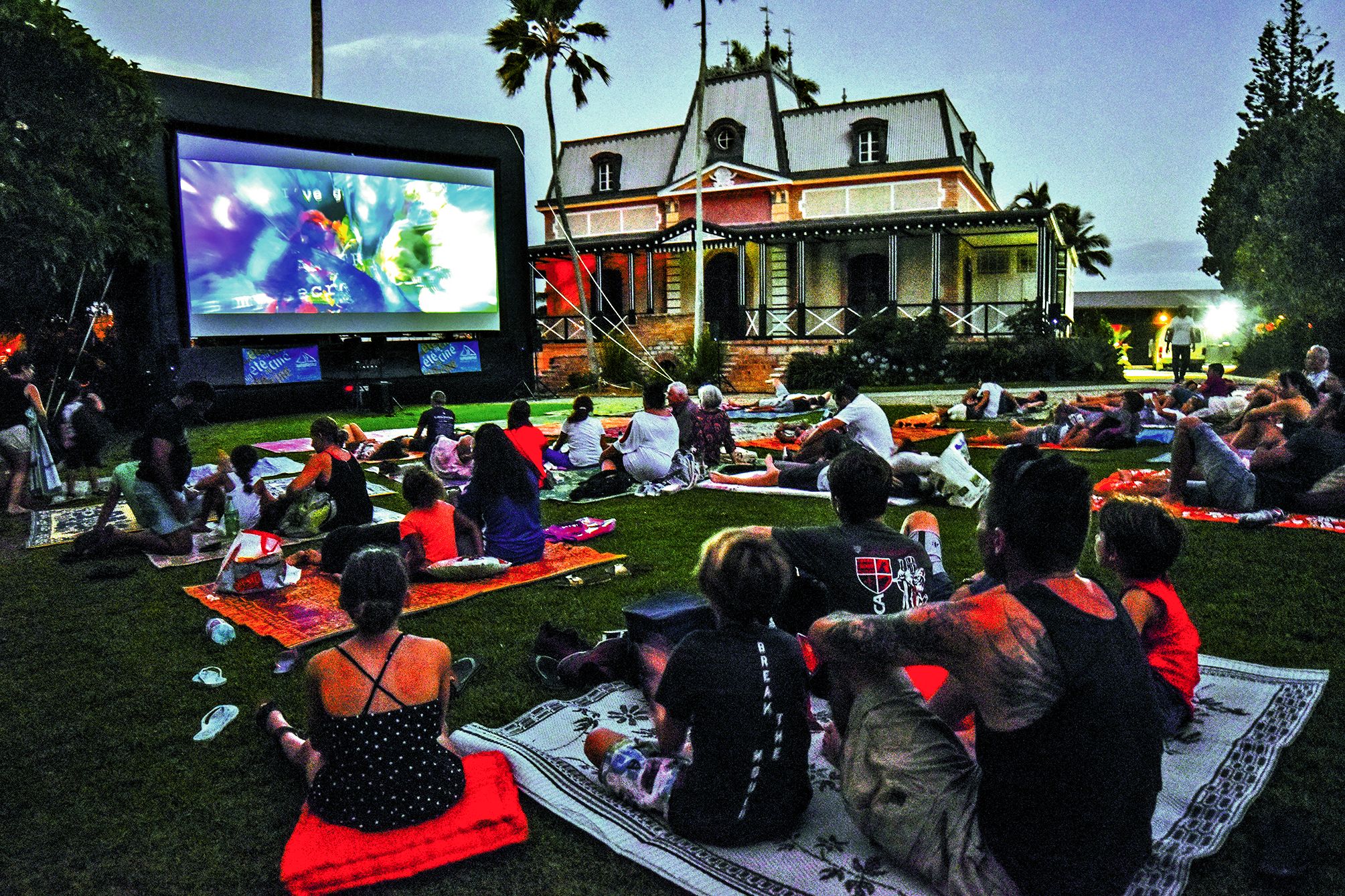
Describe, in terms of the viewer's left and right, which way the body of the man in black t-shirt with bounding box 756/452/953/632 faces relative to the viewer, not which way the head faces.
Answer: facing away from the viewer and to the left of the viewer

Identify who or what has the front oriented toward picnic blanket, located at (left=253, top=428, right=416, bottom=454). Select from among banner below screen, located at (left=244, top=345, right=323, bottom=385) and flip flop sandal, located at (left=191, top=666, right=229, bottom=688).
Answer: the banner below screen

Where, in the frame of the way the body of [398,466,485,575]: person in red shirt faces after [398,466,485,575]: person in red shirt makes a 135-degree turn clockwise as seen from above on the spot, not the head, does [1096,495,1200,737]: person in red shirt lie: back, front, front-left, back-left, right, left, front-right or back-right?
front-right

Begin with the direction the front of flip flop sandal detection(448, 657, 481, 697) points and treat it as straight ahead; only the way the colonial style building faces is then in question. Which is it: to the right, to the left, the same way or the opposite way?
the opposite way

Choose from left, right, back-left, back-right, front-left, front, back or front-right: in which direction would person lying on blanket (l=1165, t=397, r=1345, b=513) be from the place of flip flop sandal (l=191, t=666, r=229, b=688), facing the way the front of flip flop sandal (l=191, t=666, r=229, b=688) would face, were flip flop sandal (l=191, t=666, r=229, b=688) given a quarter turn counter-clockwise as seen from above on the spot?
left

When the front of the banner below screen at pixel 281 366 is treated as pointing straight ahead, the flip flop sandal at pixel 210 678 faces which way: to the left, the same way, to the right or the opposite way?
to the right

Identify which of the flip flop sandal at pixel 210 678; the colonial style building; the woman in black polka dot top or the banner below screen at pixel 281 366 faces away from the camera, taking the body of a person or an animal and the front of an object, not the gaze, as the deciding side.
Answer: the woman in black polka dot top

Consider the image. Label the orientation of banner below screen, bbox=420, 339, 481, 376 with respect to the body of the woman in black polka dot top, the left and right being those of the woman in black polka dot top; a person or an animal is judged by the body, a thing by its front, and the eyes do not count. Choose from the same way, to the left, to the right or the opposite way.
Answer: the opposite way

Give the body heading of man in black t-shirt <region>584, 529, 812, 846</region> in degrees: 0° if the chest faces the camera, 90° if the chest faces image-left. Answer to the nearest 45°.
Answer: approximately 135°

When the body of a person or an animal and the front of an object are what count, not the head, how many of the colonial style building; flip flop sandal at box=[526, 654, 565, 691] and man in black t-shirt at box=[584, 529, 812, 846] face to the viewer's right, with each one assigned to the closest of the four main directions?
0

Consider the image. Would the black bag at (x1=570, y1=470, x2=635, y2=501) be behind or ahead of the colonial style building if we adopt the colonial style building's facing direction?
ahead

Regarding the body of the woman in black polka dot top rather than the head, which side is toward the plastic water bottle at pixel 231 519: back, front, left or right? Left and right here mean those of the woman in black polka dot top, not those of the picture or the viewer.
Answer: front

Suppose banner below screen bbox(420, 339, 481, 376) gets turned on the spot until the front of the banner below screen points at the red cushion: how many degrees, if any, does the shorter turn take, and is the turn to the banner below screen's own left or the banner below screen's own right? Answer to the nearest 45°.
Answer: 0° — it already faces it

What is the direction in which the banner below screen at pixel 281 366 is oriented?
toward the camera

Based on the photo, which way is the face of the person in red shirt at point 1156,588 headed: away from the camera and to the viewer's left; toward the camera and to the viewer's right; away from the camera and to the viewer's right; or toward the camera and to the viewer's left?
away from the camera and to the viewer's left

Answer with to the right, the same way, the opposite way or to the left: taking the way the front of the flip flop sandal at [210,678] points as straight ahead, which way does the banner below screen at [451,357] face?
to the left

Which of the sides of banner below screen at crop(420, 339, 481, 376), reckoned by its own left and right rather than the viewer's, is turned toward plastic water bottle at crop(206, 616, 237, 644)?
front

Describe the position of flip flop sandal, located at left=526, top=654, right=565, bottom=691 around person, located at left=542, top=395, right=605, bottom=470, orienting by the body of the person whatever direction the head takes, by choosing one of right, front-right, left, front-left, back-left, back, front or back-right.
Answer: back-left

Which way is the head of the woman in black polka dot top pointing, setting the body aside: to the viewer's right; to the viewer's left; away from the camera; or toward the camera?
away from the camera

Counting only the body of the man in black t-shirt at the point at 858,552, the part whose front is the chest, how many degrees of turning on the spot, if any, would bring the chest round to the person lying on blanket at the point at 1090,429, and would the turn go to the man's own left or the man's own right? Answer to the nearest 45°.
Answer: approximately 45° to the man's own right

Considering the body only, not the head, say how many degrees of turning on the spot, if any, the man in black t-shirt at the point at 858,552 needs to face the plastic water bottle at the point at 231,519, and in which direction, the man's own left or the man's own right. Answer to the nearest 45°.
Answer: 0° — they already face it
